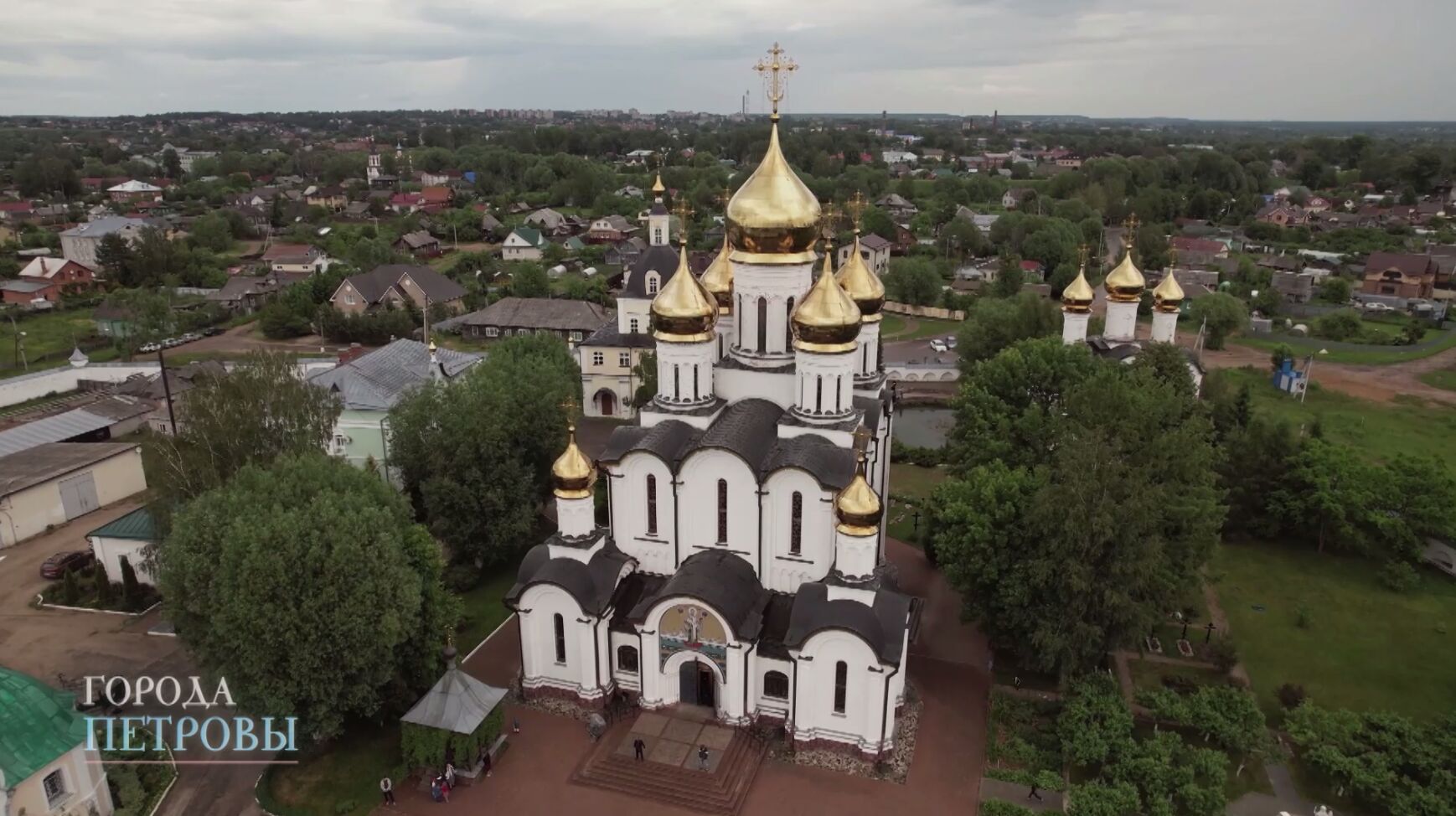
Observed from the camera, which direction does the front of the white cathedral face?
facing the viewer

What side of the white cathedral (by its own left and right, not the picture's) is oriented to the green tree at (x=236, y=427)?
right

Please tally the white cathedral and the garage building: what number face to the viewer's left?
0

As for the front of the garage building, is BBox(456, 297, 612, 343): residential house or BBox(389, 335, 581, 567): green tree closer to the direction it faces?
the green tree

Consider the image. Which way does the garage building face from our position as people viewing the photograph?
facing the viewer and to the right of the viewer

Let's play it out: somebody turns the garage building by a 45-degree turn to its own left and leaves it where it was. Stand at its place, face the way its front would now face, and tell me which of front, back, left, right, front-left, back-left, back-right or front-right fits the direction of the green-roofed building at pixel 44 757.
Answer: right

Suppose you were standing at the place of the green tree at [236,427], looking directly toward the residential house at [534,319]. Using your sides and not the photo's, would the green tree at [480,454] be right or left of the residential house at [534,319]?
right

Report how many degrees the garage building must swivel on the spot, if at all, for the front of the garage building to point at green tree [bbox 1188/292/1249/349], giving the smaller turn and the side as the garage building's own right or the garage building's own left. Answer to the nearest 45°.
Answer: approximately 45° to the garage building's own left

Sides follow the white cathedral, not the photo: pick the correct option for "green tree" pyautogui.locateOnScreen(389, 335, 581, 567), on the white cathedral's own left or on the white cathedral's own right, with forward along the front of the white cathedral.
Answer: on the white cathedral's own right

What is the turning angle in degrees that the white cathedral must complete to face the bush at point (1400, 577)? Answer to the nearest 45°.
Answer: approximately 90° to its left
